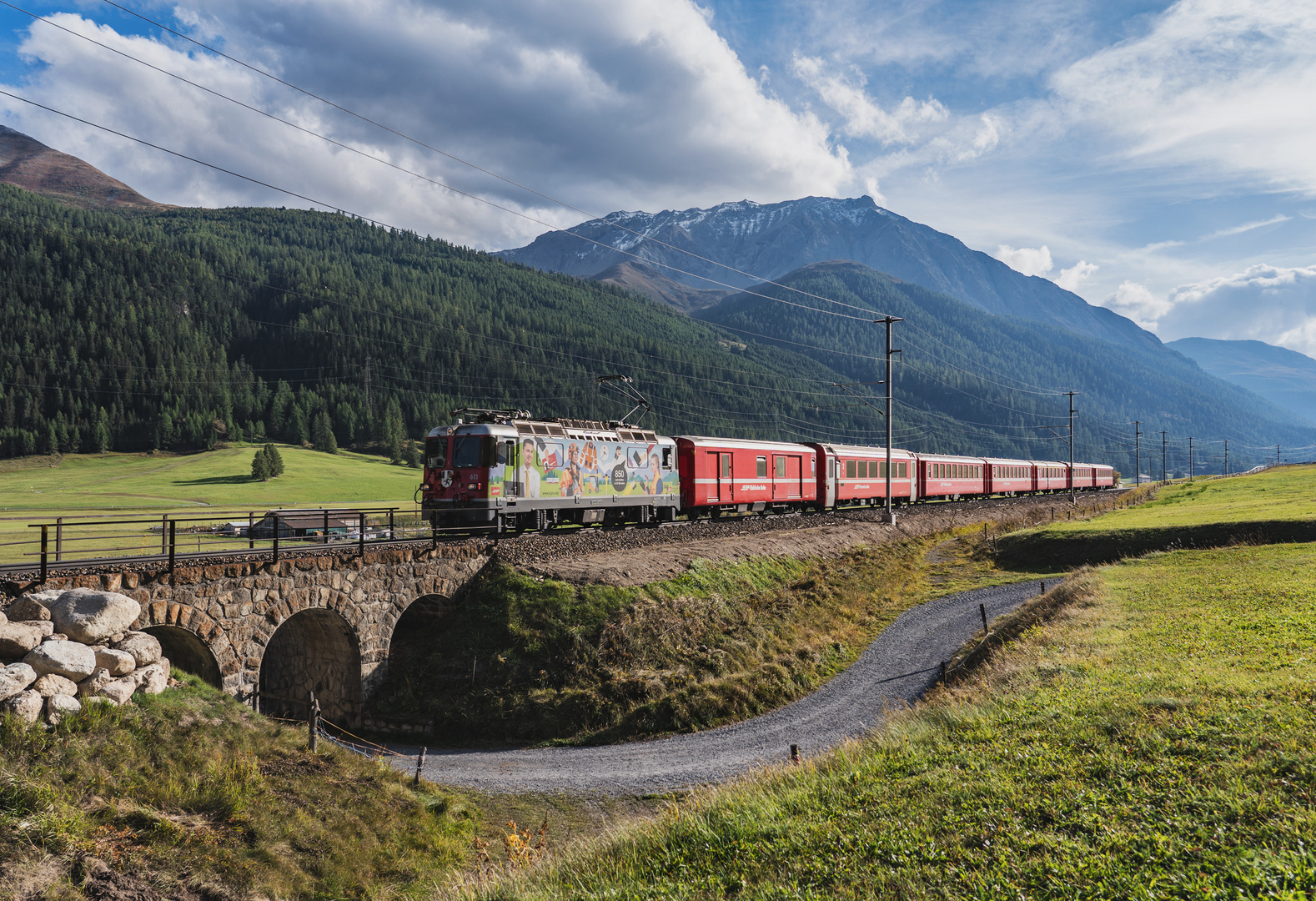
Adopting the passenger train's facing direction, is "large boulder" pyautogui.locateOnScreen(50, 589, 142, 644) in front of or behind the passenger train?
in front

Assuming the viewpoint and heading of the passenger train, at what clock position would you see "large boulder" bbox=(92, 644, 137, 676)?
The large boulder is roughly at 11 o'clock from the passenger train.

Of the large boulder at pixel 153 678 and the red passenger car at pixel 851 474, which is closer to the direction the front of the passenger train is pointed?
the large boulder

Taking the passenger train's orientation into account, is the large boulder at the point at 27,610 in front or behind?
in front

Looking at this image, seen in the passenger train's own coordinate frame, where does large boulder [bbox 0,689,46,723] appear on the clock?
The large boulder is roughly at 11 o'clock from the passenger train.

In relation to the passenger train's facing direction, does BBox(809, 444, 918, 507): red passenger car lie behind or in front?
behind

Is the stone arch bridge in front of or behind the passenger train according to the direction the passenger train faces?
in front

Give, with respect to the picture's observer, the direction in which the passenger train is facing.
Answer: facing the viewer and to the left of the viewer

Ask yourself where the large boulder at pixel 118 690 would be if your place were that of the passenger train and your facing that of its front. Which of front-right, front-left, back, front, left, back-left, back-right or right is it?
front-left

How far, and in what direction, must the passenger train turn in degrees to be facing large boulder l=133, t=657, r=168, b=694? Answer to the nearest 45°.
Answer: approximately 45° to its left

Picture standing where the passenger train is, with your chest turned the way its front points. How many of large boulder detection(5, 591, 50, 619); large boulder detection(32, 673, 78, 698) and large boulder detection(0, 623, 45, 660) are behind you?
0
